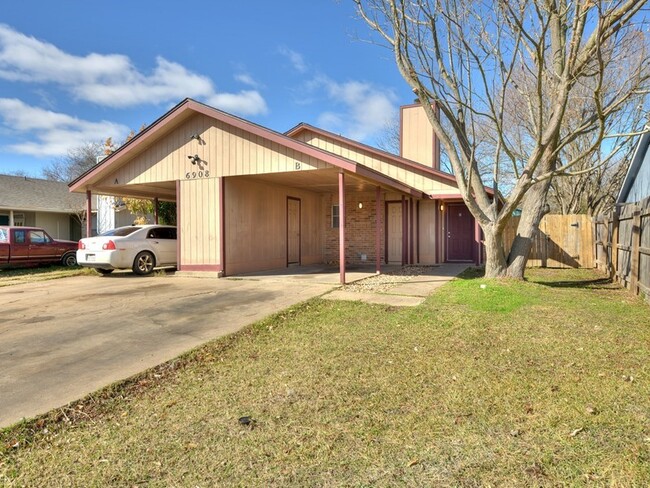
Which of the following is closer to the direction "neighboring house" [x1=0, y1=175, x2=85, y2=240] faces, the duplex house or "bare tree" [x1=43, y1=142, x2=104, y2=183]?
the duplex house

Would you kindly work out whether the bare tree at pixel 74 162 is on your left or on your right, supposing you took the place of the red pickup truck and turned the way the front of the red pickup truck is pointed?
on your left

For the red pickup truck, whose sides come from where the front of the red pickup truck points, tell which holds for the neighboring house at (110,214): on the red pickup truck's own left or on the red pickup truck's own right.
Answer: on the red pickup truck's own left

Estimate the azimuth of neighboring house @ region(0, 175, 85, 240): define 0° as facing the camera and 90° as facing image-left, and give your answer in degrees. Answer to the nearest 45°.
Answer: approximately 0°

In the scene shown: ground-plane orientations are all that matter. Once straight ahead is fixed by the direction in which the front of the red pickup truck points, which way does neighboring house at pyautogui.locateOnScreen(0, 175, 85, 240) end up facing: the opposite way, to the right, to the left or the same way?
to the right

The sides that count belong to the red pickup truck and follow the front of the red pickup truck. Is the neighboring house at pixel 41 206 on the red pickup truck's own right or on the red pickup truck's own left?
on the red pickup truck's own left

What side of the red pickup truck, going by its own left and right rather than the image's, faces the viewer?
right
